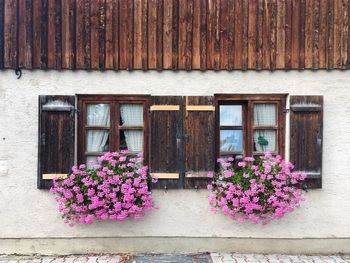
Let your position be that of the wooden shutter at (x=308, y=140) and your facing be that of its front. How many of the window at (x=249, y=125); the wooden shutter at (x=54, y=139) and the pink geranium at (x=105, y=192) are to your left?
0

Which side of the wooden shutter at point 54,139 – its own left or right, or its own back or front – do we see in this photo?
front

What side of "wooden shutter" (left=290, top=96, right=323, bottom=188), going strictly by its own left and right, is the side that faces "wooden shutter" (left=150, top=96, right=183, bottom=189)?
right

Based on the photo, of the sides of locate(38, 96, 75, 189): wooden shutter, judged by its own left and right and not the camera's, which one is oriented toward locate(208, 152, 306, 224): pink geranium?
left

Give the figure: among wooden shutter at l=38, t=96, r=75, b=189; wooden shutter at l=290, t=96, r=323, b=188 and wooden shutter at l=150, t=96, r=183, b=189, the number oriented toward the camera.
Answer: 3

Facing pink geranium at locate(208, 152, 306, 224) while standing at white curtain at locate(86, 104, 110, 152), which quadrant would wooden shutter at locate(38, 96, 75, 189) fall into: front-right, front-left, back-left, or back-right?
back-right

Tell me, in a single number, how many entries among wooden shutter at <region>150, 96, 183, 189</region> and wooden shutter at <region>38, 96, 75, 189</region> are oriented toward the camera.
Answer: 2

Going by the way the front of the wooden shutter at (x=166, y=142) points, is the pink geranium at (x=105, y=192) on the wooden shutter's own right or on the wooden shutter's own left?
on the wooden shutter's own right

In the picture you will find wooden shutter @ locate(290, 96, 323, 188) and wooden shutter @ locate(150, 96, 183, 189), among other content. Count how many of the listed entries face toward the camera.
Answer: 2

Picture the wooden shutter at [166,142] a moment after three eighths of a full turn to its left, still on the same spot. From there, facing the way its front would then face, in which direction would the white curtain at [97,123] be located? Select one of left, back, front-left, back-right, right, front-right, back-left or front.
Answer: back-left

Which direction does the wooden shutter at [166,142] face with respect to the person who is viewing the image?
facing the viewer

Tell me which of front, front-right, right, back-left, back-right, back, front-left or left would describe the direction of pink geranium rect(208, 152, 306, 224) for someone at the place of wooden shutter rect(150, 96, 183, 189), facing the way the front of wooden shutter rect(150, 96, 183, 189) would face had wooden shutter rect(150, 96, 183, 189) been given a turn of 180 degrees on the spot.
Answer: right

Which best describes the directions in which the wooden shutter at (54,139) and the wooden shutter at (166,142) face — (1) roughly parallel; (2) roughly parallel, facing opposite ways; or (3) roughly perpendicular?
roughly parallel

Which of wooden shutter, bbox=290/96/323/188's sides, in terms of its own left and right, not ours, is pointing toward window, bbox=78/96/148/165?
right
